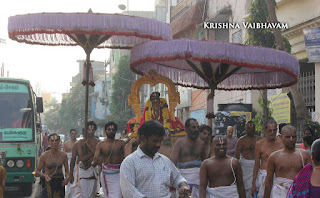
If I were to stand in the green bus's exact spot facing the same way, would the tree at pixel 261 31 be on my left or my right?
on my left

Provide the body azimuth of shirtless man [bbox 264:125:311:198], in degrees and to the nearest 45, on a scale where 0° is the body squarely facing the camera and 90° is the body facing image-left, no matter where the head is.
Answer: approximately 0°

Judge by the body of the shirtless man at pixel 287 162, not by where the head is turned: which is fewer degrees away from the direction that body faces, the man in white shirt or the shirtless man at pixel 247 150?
the man in white shirt

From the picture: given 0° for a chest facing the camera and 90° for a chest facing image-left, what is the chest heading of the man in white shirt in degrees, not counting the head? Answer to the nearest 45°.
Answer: approximately 315°

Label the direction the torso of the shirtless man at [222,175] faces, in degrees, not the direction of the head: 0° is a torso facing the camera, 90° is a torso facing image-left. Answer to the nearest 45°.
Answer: approximately 0°

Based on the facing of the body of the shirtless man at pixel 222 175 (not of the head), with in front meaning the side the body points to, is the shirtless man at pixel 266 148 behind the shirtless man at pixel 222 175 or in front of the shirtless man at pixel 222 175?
behind
